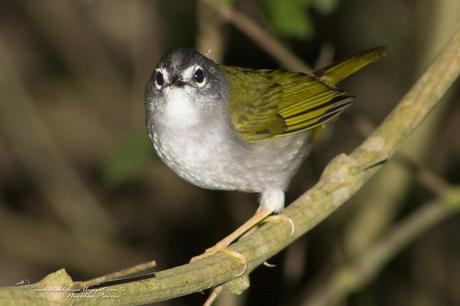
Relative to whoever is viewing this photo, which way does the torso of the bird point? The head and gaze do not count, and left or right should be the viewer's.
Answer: facing the viewer and to the left of the viewer
